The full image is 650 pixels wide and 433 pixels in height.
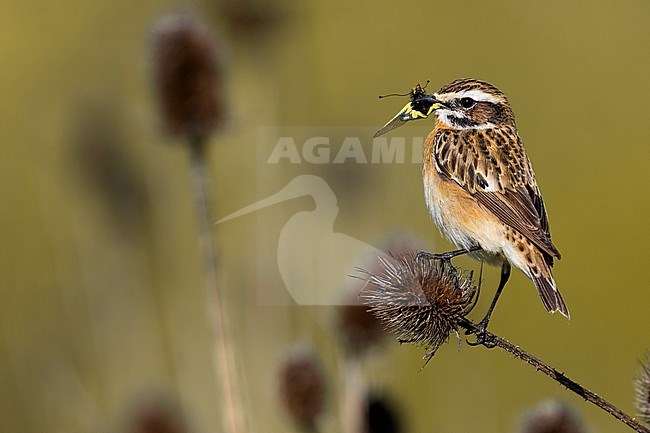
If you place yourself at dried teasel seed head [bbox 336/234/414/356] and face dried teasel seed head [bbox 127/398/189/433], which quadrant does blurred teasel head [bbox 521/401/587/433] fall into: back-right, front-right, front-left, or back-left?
back-left

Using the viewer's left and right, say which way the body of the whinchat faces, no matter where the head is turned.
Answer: facing to the left of the viewer
